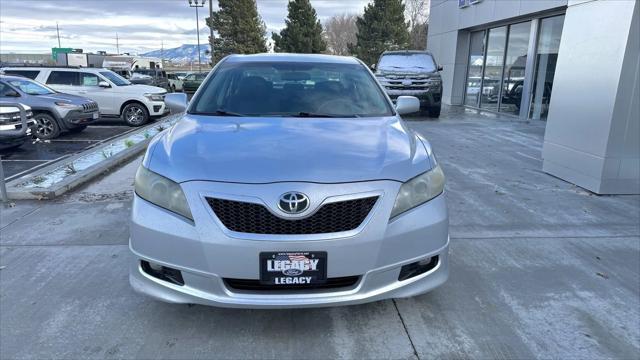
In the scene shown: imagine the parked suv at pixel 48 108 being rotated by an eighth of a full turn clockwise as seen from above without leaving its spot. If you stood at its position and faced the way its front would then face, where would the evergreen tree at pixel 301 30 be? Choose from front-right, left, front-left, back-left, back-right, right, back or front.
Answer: back-left

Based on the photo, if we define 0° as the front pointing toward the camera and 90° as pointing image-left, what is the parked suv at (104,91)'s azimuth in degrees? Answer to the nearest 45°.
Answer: approximately 315°

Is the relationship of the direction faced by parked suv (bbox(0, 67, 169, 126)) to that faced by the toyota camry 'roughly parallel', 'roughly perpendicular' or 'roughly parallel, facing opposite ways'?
roughly perpendicular

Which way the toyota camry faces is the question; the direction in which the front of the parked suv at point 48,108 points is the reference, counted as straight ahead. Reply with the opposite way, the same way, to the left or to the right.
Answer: to the right

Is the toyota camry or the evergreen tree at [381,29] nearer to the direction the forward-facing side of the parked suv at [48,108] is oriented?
the toyota camry

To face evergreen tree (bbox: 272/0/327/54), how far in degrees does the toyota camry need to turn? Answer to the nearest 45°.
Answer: approximately 180°

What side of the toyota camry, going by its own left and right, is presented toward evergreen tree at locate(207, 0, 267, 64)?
back

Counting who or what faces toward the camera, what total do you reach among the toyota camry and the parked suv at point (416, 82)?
2

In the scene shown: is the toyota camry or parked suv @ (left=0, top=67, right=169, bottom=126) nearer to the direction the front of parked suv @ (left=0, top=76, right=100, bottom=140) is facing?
the toyota camry

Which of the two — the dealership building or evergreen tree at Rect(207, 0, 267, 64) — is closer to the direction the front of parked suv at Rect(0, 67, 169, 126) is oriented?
the dealership building

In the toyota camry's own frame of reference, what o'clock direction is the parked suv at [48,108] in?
The parked suv is roughly at 5 o'clock from the toyota camry.

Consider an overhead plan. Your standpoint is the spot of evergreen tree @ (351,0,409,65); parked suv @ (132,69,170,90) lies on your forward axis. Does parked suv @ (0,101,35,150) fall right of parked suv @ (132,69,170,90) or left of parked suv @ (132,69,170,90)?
left
